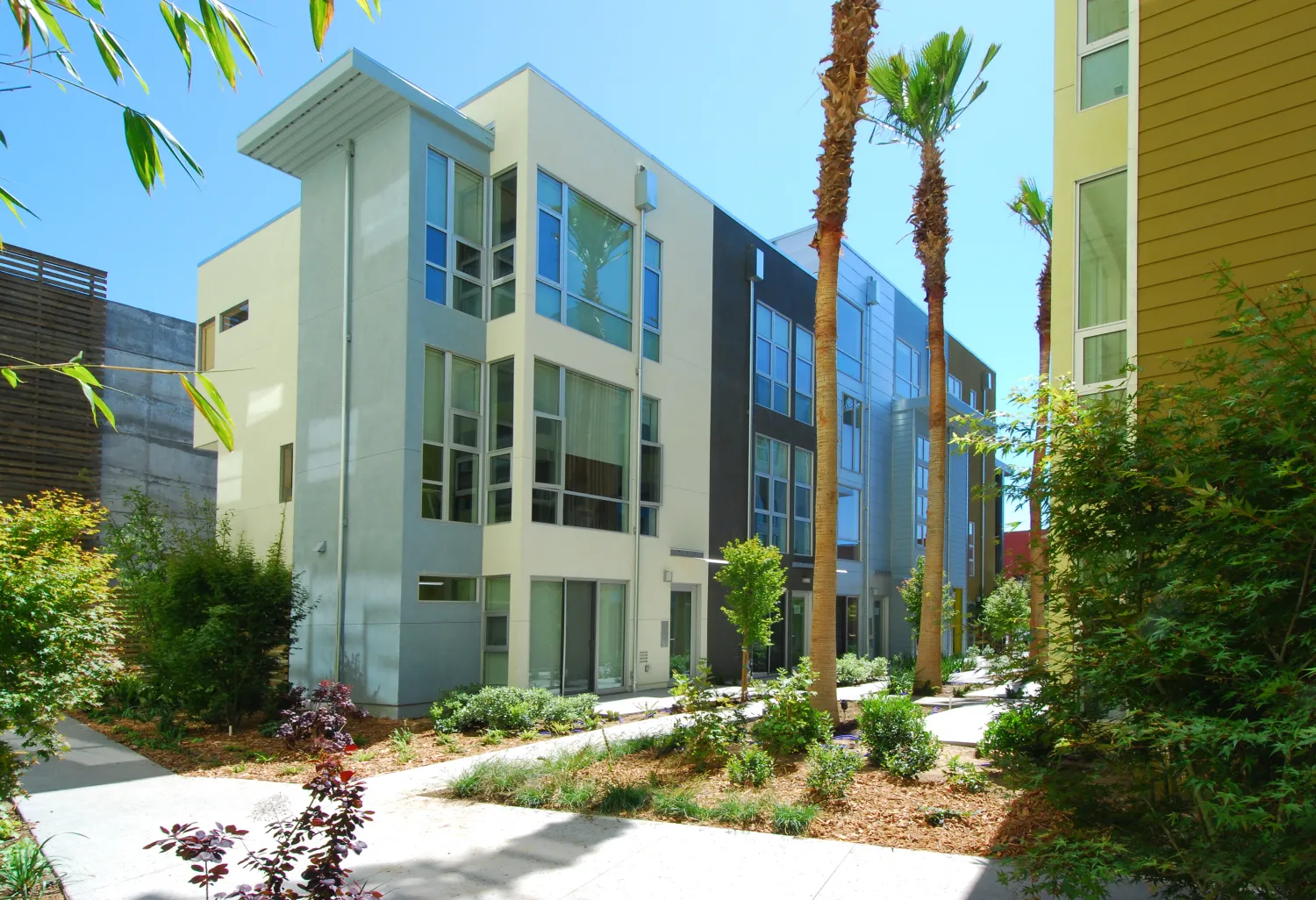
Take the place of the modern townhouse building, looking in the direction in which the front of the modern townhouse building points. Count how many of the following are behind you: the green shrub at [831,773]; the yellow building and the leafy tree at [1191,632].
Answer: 0

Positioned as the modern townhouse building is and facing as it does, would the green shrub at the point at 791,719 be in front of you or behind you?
in front

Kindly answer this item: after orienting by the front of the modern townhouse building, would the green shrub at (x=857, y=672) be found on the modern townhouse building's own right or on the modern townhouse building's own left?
on the modern townhouse building's own left

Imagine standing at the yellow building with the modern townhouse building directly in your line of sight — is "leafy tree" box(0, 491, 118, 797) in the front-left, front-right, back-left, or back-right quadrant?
front-left

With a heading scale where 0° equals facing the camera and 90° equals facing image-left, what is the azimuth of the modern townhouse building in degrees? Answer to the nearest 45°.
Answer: approximately 315°

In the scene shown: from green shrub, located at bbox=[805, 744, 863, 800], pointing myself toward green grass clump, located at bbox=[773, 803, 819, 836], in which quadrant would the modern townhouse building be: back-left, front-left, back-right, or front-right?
back-right

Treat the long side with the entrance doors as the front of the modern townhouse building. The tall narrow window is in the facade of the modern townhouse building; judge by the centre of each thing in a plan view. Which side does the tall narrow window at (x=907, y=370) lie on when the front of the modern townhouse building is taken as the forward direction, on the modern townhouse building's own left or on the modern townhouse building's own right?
on the modern townhouse building's own left
